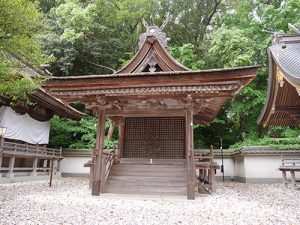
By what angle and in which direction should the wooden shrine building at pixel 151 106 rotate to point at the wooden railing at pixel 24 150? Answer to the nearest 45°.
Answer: approximately 135° to its right

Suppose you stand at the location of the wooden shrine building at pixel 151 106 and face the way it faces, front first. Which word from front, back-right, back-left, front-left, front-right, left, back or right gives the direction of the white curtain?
back-right

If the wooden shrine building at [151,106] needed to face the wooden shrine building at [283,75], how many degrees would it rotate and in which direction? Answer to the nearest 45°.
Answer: approximately 45° to its left

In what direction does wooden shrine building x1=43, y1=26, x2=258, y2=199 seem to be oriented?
toward the camera
